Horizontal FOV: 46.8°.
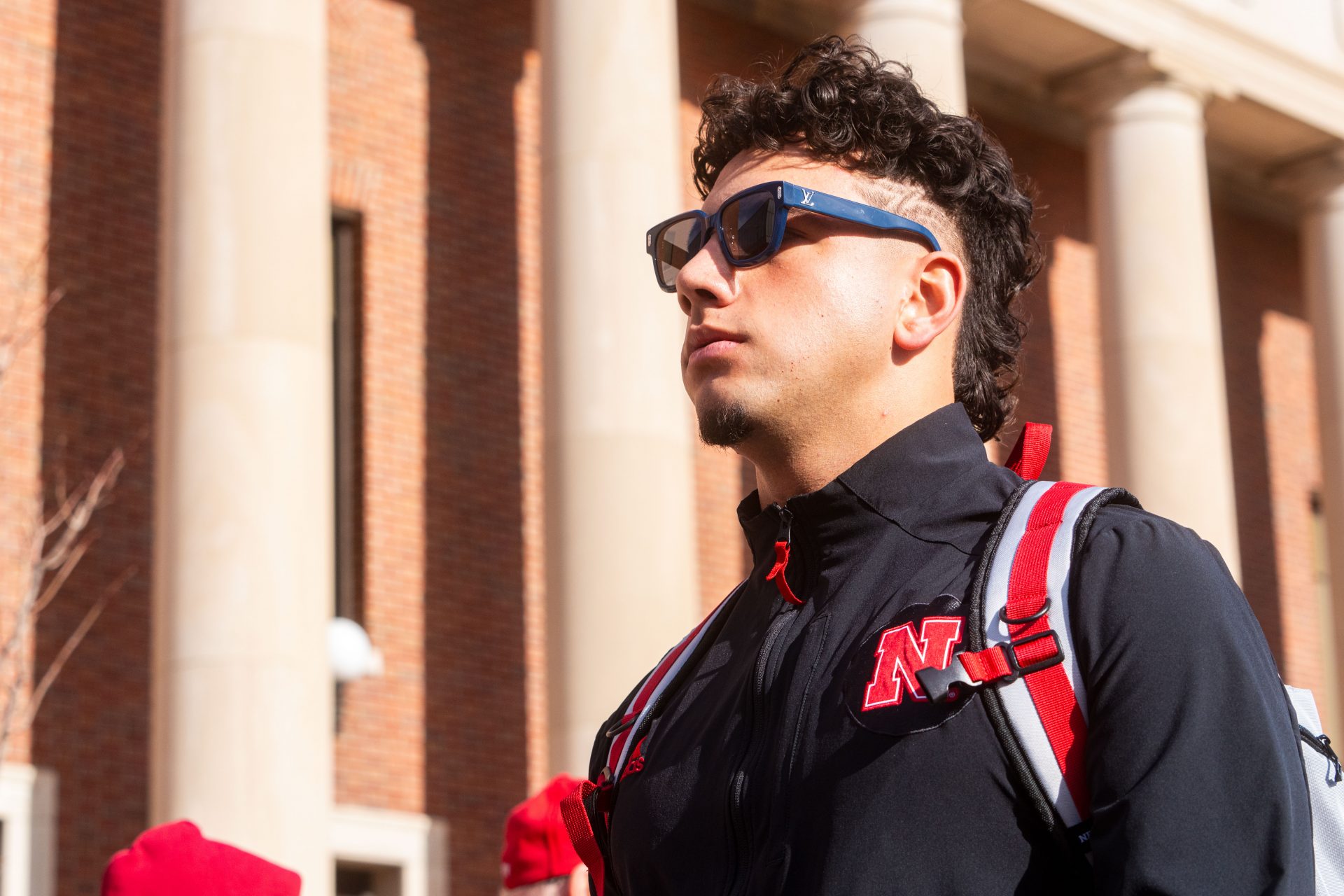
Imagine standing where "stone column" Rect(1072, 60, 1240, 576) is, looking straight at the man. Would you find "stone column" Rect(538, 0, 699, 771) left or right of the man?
right

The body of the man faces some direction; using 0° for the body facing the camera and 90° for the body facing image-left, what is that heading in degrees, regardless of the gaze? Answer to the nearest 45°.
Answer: approximately 45°

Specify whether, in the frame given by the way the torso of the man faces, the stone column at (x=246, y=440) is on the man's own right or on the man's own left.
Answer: on the man's own right

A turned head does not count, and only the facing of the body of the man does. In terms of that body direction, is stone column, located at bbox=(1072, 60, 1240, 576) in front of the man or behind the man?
behind

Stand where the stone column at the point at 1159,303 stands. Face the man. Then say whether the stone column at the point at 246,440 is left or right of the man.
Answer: right

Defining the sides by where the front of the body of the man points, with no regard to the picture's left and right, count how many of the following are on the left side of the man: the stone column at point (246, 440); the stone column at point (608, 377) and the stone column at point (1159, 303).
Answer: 0

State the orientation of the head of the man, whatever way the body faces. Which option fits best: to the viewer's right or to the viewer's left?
to the viewer's left

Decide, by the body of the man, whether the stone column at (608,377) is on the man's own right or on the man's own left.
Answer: on the man's own right
